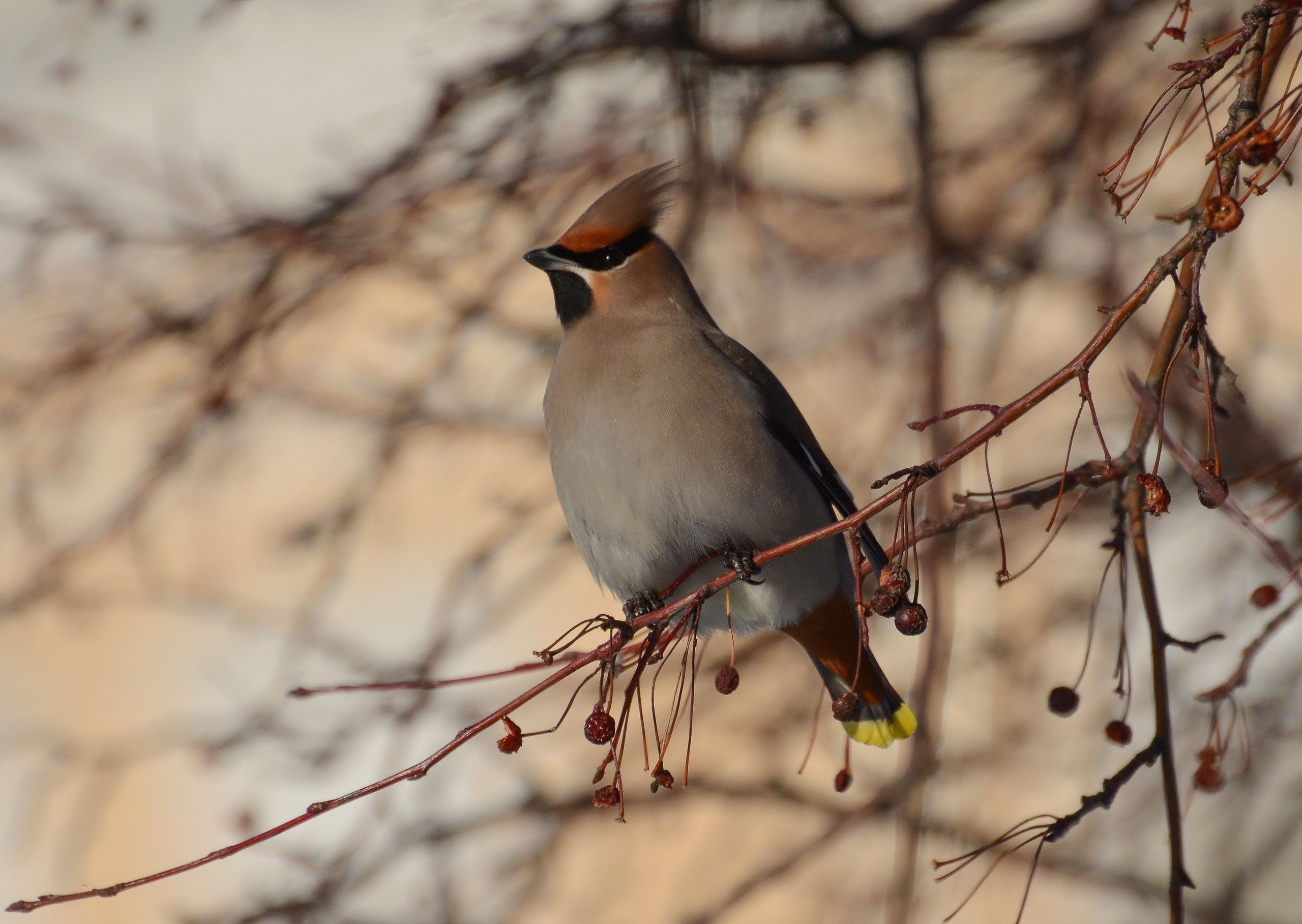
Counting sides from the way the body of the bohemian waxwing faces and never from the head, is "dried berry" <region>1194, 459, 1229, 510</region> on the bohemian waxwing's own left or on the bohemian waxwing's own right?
on the bohemian waxwing's own left

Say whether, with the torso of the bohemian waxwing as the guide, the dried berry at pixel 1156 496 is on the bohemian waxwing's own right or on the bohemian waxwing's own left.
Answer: on the bohemian waxwing's own left

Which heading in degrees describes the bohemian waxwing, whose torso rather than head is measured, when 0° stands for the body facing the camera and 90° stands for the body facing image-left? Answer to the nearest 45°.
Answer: approximately 45°

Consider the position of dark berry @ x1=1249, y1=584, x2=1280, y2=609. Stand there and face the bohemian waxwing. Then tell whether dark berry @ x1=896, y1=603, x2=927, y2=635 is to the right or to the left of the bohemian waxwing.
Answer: left

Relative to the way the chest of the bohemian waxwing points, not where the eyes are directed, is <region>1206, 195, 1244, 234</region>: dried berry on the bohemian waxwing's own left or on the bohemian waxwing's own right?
on the bohemian waxwing's own left
